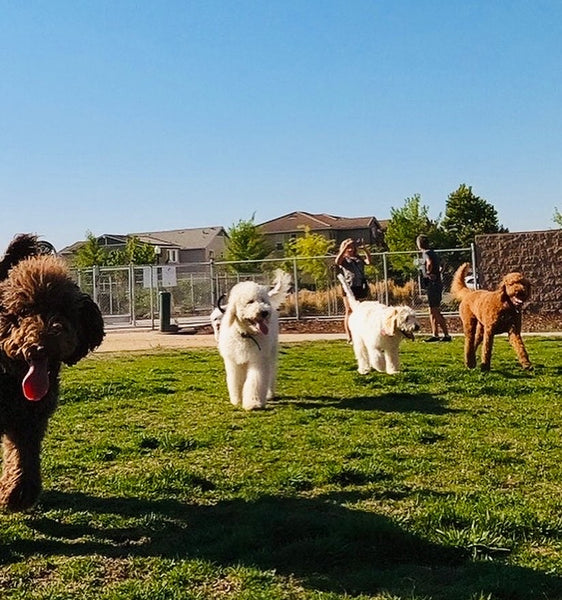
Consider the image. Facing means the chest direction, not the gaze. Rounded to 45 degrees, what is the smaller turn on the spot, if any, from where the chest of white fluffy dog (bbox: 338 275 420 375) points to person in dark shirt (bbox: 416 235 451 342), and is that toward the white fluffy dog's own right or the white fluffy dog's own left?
approximately 135° to the white fluffy dog's own left

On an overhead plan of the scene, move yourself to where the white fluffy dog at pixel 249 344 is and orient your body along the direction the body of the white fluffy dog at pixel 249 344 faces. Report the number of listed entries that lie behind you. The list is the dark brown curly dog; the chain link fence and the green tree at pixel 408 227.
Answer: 2

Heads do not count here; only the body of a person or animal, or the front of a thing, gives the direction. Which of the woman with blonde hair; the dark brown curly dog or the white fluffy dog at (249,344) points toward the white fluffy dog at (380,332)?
the woman with blonde hair

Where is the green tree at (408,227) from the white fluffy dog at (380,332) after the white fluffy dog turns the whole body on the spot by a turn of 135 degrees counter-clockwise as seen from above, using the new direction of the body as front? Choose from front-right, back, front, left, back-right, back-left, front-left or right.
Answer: front

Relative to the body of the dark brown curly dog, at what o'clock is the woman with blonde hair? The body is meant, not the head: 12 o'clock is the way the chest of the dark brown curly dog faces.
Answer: The woman with blonde hair is roughly at 7 o'clock from the dark brown curly dog.

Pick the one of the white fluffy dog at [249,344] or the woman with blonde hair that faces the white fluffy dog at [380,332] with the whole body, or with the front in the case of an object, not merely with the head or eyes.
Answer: the woman with blonde hair

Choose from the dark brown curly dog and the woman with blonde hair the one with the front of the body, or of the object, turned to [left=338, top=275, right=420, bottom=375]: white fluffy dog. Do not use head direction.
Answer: the woman with blonde hair

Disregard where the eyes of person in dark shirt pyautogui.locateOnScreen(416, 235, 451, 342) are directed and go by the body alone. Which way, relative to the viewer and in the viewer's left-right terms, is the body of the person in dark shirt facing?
facing to the left of the viewer

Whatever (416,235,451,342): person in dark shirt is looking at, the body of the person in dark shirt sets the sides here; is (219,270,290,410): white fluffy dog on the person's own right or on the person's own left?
on the person's own left

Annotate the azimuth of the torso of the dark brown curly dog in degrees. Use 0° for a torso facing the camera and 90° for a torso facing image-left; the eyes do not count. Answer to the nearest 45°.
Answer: approximately 0°

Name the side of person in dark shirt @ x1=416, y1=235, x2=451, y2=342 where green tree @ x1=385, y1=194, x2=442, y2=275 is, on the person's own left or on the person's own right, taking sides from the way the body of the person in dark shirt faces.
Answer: on the person's own right

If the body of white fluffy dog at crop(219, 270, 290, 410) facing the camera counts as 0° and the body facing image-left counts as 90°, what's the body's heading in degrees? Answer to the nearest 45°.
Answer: approximately 0°

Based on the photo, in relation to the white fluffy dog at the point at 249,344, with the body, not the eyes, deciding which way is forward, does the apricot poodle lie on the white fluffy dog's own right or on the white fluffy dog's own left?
on the white fluffy dog's own left

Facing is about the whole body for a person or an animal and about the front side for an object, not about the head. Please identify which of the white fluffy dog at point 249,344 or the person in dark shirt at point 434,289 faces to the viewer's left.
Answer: the person in dark shirt
